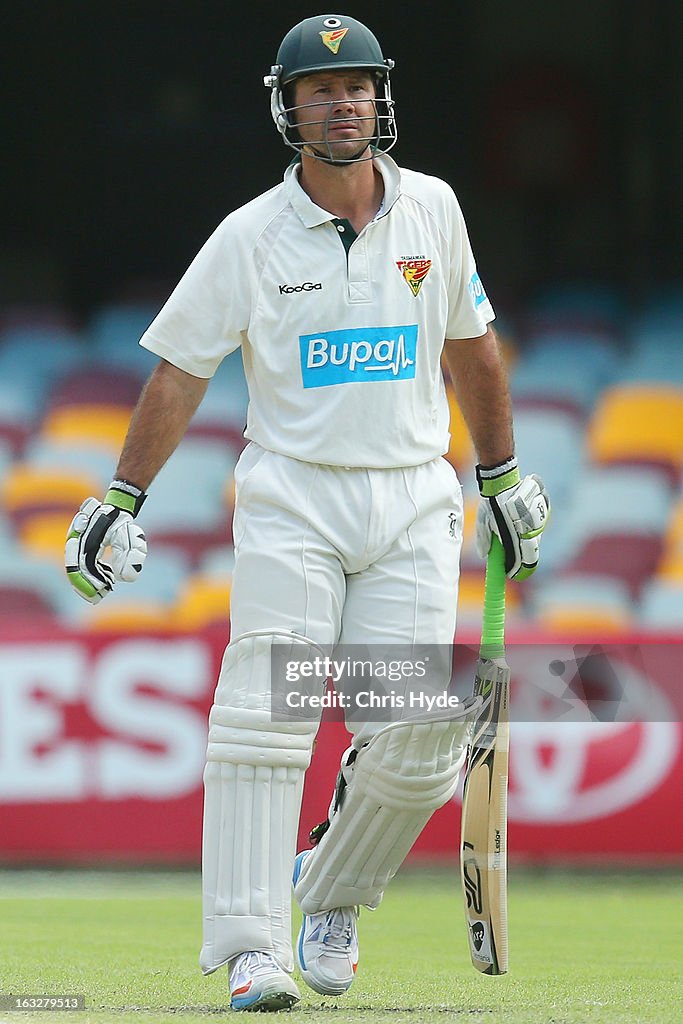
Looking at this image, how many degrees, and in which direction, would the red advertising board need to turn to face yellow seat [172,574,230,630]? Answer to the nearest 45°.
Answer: approximately 180°

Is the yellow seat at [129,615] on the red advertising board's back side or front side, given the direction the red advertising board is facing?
on the back side

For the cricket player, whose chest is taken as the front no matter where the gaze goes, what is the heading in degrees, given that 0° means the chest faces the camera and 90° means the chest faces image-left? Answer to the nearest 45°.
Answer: approximately 0°

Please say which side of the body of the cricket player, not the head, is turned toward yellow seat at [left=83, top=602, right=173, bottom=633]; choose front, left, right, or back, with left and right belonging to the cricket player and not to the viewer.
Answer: back

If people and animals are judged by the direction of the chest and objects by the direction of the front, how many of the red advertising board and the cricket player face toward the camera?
2

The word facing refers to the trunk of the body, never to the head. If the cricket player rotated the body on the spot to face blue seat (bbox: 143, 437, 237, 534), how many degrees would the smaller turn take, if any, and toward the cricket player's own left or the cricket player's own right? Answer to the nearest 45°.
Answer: approximately 180°

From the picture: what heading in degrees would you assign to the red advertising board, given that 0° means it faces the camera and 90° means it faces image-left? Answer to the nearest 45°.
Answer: approximately 0°
